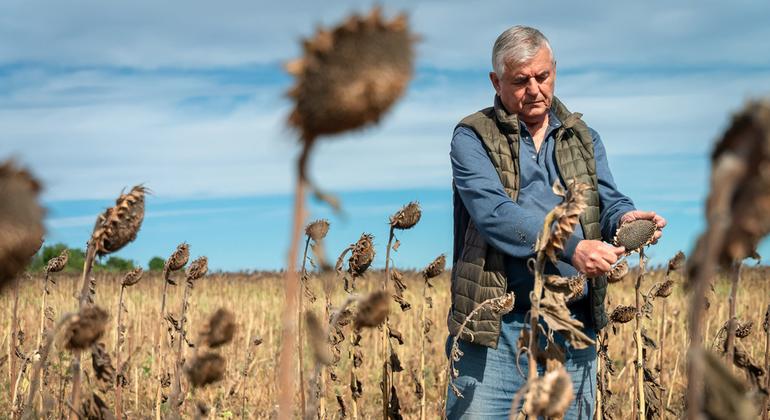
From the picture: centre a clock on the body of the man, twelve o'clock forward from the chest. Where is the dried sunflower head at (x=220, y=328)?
The dried sunflower head is roughly at 2 o'clock from the man.

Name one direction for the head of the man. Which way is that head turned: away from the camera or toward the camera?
toward the camera

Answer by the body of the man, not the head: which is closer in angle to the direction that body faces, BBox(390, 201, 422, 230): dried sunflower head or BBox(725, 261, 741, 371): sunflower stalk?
the sunflower stalk

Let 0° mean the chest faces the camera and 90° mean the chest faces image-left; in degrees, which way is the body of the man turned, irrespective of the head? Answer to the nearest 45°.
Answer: approximately 315°

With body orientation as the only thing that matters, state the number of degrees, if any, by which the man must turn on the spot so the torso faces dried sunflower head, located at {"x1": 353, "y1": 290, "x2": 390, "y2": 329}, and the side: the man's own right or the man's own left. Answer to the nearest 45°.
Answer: approximately 45° to the man's own right

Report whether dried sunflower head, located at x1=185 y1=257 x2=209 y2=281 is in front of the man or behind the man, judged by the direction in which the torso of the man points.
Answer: behind

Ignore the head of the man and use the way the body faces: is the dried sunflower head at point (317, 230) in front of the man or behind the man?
behind
